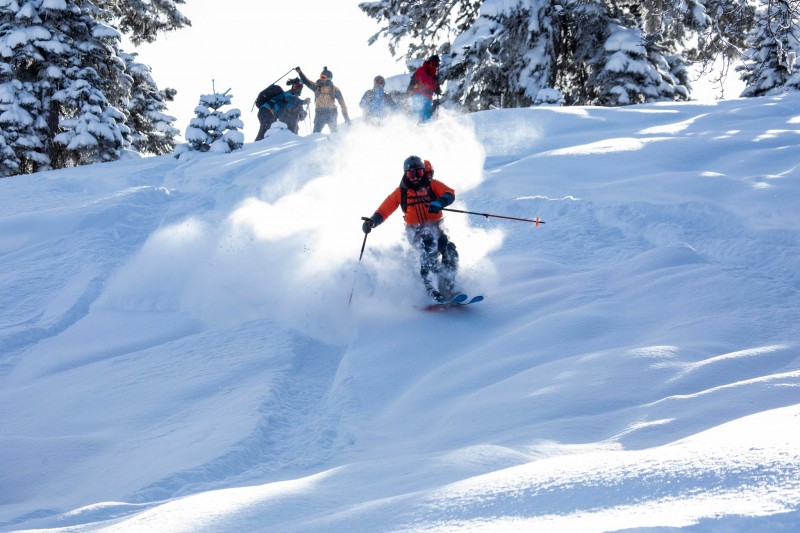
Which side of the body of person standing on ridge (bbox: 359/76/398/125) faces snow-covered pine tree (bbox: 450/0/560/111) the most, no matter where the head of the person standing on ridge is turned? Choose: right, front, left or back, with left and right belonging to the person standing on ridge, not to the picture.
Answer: left

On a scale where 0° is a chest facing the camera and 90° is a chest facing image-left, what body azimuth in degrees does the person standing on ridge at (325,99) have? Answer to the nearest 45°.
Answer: approximately 0°

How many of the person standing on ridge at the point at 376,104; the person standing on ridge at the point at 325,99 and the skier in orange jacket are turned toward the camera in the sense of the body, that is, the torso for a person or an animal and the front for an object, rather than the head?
3

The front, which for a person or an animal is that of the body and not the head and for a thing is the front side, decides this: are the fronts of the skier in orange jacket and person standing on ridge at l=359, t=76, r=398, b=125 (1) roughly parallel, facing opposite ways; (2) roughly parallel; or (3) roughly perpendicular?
roughly parallel

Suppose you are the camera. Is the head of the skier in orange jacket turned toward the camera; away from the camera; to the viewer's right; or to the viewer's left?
toward the camera

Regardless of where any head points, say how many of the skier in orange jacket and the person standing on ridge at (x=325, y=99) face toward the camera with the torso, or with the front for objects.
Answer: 2

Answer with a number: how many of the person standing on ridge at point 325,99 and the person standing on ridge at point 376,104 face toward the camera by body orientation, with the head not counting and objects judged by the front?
2

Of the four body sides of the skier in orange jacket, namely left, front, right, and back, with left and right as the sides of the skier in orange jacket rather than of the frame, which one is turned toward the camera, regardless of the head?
front

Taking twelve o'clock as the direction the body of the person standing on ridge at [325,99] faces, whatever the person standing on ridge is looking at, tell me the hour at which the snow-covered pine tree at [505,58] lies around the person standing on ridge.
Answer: The snow-covered pine tree is roughly at 9 o'clock from the person standing on ridge.

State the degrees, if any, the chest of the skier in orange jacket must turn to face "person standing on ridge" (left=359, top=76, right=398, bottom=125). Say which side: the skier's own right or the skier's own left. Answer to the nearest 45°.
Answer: approximately 180°

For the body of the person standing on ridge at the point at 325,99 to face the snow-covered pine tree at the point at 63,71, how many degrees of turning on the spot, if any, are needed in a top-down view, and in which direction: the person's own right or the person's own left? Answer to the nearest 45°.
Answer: approximately 135° to the person's own right
